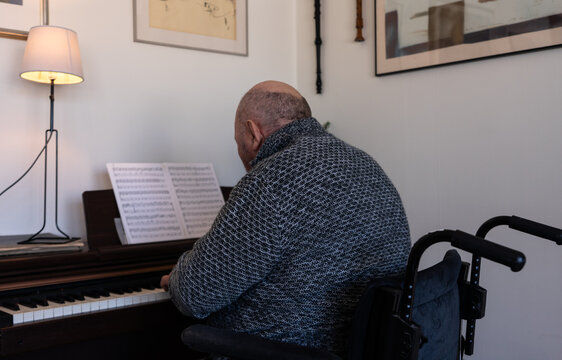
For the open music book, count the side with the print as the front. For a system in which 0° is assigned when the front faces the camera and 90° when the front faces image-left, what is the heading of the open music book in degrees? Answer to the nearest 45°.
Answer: approximately 315°

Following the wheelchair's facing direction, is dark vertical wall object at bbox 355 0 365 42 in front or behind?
in front

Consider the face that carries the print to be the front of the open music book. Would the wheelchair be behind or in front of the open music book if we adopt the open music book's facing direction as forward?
in front

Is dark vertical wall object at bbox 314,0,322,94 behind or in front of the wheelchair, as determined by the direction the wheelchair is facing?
in front

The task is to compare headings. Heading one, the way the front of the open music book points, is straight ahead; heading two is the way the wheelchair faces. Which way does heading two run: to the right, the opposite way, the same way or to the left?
the opposite way

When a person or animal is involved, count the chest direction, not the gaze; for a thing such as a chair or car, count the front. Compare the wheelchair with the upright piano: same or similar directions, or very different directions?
very different directions

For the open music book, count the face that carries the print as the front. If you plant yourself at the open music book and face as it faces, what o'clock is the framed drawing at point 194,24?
The framed drawing is roughly at 8 o'clock from the open music book.

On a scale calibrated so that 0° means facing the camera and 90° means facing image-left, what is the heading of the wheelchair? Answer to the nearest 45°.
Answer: approximately 135°

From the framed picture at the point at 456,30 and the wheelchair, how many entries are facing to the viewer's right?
0
